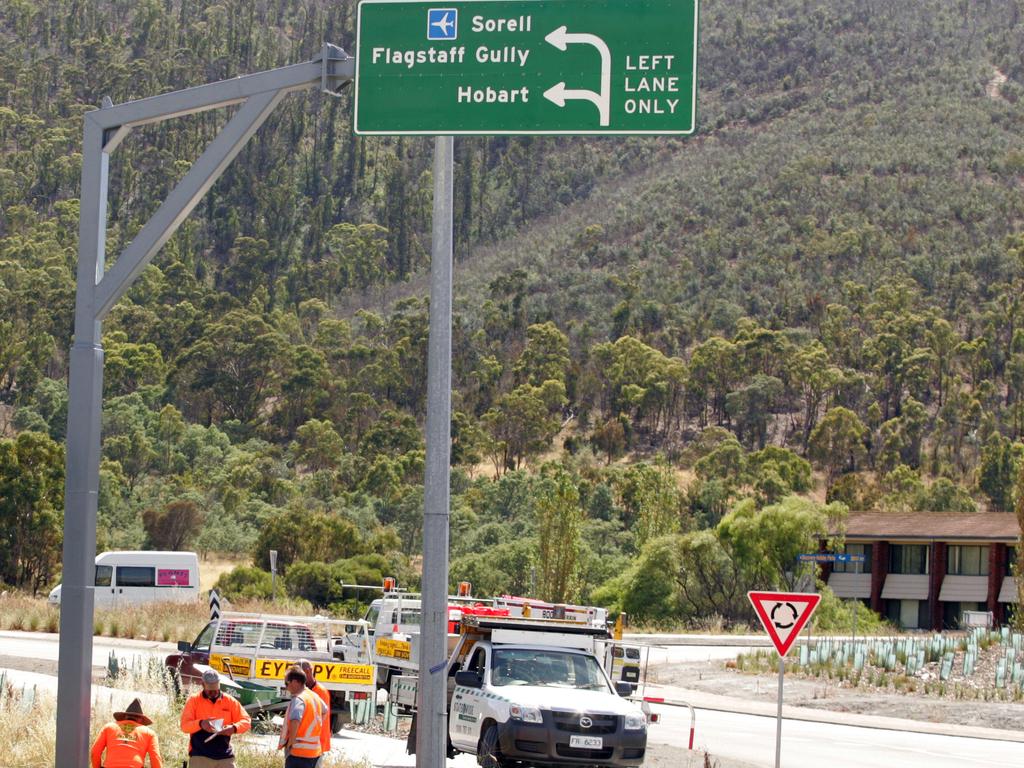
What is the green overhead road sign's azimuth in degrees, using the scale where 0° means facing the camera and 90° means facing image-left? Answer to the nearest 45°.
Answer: approximately 0°

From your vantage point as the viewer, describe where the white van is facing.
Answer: facing to the left of the viewer

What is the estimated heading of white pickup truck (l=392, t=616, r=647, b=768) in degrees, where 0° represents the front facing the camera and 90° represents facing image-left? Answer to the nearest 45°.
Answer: approximately 315°

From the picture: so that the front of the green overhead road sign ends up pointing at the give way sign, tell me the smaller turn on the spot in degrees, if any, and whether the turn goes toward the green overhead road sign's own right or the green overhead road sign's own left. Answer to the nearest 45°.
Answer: approximately 135° to the green overhead road sign's own left

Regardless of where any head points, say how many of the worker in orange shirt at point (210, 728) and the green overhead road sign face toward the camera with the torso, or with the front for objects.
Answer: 2

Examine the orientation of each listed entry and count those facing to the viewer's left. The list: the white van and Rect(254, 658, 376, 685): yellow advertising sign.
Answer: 1

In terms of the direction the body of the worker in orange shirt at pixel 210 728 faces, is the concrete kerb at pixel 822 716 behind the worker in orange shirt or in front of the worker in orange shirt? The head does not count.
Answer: behind

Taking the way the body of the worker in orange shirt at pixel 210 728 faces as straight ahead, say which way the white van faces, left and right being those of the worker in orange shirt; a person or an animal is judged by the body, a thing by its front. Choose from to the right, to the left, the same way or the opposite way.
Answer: to the right

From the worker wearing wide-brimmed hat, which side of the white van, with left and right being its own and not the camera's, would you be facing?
left
